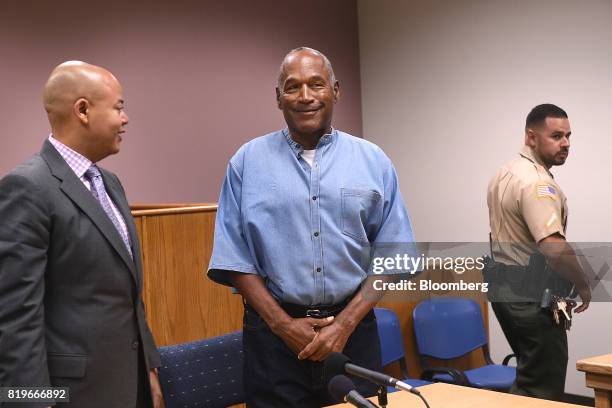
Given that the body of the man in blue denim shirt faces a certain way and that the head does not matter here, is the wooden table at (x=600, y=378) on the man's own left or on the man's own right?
on the man's own left

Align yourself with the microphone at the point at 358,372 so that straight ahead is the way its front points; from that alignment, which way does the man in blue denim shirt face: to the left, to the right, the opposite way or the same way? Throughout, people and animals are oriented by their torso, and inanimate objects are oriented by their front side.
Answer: to the left

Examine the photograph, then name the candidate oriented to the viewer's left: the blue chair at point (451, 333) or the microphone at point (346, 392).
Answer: the microphone

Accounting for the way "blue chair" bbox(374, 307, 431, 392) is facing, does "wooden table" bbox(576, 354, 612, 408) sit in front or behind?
in front

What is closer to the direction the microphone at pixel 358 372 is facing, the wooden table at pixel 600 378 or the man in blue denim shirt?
the man in blue denim shirt

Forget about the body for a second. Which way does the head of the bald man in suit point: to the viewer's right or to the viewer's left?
to the viewer's right

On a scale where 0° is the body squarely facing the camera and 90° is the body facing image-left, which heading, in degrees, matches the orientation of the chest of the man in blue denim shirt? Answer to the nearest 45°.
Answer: approximately 0°

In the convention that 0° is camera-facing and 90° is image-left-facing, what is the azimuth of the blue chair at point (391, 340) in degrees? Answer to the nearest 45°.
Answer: approximately 315°

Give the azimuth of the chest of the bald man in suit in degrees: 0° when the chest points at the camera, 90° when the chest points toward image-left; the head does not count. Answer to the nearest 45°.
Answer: approximately 315°

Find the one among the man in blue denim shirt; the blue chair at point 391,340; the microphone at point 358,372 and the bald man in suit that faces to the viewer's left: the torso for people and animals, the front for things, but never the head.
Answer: the microphone

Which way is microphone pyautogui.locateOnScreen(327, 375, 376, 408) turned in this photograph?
to the viewer's left

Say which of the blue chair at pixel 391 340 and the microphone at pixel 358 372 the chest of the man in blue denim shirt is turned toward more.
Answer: the microphone

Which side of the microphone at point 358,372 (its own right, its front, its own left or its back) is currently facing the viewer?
left
